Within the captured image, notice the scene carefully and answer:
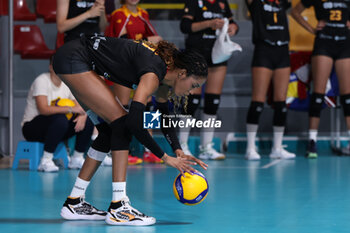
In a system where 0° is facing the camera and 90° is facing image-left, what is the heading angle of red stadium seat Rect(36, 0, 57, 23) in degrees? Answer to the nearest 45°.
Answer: approximately 315°

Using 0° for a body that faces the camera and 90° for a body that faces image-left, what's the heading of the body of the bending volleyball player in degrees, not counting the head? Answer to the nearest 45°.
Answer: approximately 270°

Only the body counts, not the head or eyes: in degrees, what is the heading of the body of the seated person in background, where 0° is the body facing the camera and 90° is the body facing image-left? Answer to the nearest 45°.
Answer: approximately 315°

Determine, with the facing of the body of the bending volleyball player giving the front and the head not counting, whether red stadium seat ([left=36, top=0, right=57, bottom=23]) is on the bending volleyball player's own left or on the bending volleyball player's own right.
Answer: on the bending volleyball player's own left

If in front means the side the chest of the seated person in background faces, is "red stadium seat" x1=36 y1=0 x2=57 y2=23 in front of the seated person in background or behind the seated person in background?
behind

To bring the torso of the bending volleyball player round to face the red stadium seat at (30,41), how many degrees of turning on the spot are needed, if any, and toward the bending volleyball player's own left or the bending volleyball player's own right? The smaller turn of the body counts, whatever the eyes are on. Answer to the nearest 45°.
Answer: approximately 90° to the bending volleyball player's own left

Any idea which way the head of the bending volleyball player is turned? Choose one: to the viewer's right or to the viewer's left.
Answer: to the viewer's right

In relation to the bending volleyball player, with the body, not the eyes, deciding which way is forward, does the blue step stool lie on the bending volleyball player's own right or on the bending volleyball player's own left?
on the bending volleyball player's own left

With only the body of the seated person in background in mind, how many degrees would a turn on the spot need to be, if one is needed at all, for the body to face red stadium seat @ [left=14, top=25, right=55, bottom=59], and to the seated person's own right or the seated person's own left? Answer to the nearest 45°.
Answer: approximately 135° to the seated person's own left
